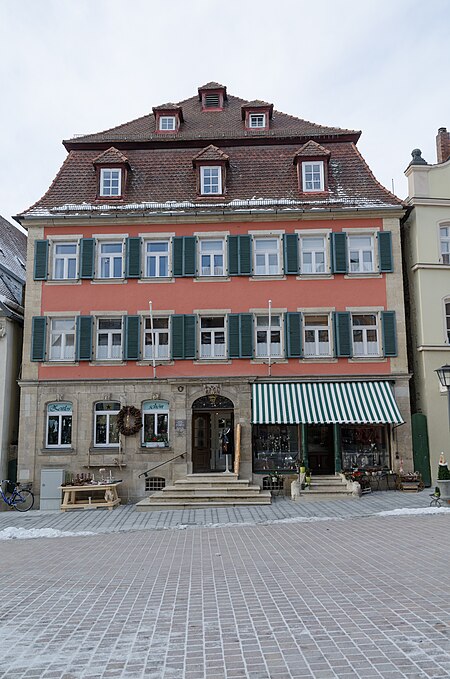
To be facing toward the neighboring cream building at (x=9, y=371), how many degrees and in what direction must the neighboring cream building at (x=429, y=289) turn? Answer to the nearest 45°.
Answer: approximately 90° to its right

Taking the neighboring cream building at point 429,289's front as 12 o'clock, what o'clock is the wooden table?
The wooden table is roughly at 2 o'clock from the neighboring cream building.

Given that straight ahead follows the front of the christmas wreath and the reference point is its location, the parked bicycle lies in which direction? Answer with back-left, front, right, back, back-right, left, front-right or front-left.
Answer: right

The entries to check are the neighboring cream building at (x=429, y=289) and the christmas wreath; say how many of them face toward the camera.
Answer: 2

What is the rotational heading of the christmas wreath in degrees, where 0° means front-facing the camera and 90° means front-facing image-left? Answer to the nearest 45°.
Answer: approximately 0°

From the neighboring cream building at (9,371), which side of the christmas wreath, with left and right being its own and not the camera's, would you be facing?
right

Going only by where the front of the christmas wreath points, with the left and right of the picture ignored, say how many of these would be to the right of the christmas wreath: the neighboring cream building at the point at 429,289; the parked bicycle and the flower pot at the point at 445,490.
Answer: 1
